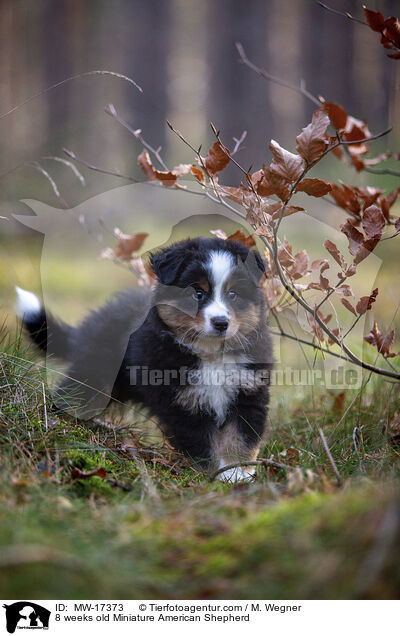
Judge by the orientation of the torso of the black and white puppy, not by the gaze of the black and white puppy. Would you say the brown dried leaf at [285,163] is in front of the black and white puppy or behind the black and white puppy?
in front

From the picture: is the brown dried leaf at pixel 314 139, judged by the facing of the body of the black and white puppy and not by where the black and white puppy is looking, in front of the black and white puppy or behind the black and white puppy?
in front

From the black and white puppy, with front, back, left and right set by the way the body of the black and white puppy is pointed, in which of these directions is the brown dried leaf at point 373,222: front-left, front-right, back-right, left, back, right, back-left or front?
front

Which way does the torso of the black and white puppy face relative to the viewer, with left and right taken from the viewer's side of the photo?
facing the viewer and to the right of the viewer

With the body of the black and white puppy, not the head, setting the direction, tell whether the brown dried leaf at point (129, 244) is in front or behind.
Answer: behind
